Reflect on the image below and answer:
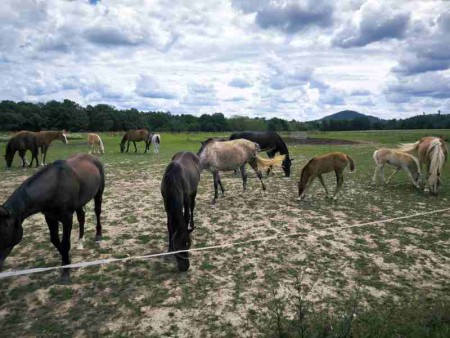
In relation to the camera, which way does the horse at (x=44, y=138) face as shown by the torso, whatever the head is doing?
to the viewer's right

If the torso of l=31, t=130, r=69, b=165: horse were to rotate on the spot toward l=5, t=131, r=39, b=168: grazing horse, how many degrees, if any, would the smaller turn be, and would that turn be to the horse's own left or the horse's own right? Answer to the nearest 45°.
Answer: approximately 135° to the horse's own right

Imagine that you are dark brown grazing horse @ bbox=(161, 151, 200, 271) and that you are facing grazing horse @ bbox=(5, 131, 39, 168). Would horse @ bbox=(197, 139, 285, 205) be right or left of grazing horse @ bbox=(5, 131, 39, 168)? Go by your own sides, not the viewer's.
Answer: right

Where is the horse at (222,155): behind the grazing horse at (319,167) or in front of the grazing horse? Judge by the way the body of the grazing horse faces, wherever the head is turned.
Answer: in front

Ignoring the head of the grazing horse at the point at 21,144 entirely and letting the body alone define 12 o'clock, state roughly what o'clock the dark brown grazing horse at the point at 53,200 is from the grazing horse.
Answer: The dark brown grazing horse is roughly at 9 o'clock from the grazing horse.

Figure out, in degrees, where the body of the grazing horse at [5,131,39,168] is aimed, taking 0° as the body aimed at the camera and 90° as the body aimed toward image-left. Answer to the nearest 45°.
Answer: approximately 90°

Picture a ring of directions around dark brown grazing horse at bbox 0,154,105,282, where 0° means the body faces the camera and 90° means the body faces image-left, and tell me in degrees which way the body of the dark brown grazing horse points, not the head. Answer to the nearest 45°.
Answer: approximately 45°

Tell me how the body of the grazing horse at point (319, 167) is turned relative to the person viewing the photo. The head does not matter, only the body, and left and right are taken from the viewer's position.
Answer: facing to the left of the viewer

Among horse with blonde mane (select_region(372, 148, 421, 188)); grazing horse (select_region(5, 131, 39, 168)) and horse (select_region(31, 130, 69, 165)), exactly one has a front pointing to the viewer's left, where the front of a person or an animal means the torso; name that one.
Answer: the grazing horse

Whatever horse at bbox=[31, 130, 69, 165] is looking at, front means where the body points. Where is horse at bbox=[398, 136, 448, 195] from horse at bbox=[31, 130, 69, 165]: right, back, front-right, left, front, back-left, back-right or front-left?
front-right

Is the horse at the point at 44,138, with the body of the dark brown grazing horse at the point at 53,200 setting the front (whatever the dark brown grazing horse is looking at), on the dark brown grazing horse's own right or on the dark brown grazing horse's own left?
on the dark brown grazing horse's own right

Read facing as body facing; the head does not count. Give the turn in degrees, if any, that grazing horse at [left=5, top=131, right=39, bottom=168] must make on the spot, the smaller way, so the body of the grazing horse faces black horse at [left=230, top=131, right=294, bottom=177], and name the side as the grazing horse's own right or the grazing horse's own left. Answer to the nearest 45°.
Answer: approximately 135° to the grazing horse's own left

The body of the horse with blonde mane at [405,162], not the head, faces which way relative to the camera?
to the viewer's right
